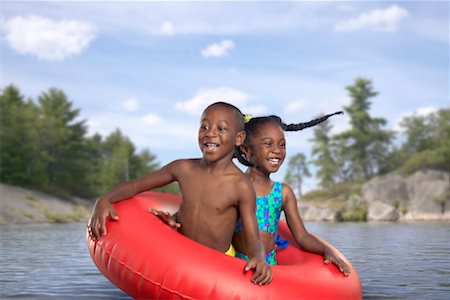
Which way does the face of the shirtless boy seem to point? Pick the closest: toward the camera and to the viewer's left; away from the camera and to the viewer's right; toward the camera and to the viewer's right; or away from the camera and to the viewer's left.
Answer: toward the camera and to the viewer's left

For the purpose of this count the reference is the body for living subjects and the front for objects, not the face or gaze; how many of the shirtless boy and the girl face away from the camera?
0

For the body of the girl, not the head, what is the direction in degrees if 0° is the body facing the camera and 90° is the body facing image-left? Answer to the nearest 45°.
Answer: approximately 315°

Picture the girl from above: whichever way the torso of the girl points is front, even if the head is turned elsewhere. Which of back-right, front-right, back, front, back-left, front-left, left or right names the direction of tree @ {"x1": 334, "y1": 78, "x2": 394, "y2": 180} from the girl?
back-left

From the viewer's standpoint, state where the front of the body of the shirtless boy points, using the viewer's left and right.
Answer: facing the viewer and to the left of the viewer

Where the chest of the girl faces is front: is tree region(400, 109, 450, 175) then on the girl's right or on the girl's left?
on the girl's left

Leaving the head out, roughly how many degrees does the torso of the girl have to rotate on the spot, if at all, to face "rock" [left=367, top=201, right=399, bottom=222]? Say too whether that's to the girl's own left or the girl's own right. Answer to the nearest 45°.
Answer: approximately 135° to the girl's own left

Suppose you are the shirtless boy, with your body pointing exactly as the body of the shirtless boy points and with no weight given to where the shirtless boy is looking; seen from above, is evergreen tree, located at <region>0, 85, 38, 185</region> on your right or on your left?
on your right

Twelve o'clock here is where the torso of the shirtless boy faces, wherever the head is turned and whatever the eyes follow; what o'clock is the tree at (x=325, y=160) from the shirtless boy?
The tree is roughly at 5 o'clock from the shirtless boy.

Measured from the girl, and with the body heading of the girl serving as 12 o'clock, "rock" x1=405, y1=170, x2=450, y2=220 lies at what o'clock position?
The rock is roughly at 8 o'clock from the girl.

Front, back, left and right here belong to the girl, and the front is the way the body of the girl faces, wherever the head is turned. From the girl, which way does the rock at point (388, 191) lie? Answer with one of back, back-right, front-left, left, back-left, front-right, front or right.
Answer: back-left
